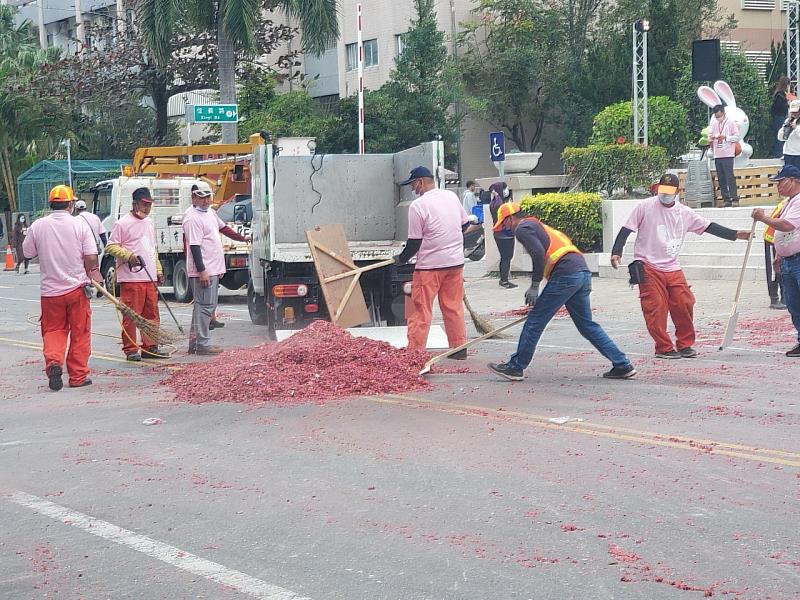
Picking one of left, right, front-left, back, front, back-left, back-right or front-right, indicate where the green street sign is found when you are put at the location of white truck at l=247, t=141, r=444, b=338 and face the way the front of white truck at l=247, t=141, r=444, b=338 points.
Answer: front

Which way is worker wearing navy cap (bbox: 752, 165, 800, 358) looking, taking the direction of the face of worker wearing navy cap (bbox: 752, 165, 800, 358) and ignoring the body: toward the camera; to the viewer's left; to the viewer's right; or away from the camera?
to the viewer's left

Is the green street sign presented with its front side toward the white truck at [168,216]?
yes

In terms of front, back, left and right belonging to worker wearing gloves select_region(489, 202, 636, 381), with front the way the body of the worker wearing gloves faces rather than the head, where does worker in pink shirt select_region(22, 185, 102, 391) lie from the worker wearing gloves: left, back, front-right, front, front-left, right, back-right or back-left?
front

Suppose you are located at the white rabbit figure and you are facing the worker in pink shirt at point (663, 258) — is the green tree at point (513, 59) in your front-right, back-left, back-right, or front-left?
back-right

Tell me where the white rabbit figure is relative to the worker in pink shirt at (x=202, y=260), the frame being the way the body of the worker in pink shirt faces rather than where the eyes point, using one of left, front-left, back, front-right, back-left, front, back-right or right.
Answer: left

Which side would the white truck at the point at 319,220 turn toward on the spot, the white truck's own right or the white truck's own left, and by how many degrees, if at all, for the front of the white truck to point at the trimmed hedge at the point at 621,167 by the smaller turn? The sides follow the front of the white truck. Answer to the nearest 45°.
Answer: approximately 45° to the white truck's own right

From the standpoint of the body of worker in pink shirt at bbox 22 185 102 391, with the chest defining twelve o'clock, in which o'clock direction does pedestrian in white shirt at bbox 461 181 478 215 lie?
The pedestrian in white shirt is roughly at 1 o'clock from the worker in pink shirt.

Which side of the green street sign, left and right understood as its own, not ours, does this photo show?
front

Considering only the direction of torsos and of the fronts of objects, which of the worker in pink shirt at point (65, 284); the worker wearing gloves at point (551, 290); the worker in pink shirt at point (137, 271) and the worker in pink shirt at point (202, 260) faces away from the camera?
the worker in pink shirt at point (65, 284)

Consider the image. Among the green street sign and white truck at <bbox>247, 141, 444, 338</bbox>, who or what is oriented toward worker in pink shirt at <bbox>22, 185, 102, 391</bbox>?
the green street sign

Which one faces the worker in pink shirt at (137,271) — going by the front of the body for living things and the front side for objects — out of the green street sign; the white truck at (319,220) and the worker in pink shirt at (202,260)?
the green street sign

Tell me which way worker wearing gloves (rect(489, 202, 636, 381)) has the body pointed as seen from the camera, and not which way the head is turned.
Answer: to the viewer's left

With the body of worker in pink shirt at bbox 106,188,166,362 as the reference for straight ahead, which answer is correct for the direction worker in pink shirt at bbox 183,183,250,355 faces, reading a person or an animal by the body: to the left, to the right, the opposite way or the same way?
the same way

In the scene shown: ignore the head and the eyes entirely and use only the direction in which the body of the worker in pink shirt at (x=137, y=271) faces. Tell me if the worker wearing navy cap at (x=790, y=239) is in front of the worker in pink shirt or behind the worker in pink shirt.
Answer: in front

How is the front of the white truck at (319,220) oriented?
away from the camera

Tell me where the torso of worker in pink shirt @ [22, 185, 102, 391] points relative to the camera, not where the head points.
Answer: away from the camera
